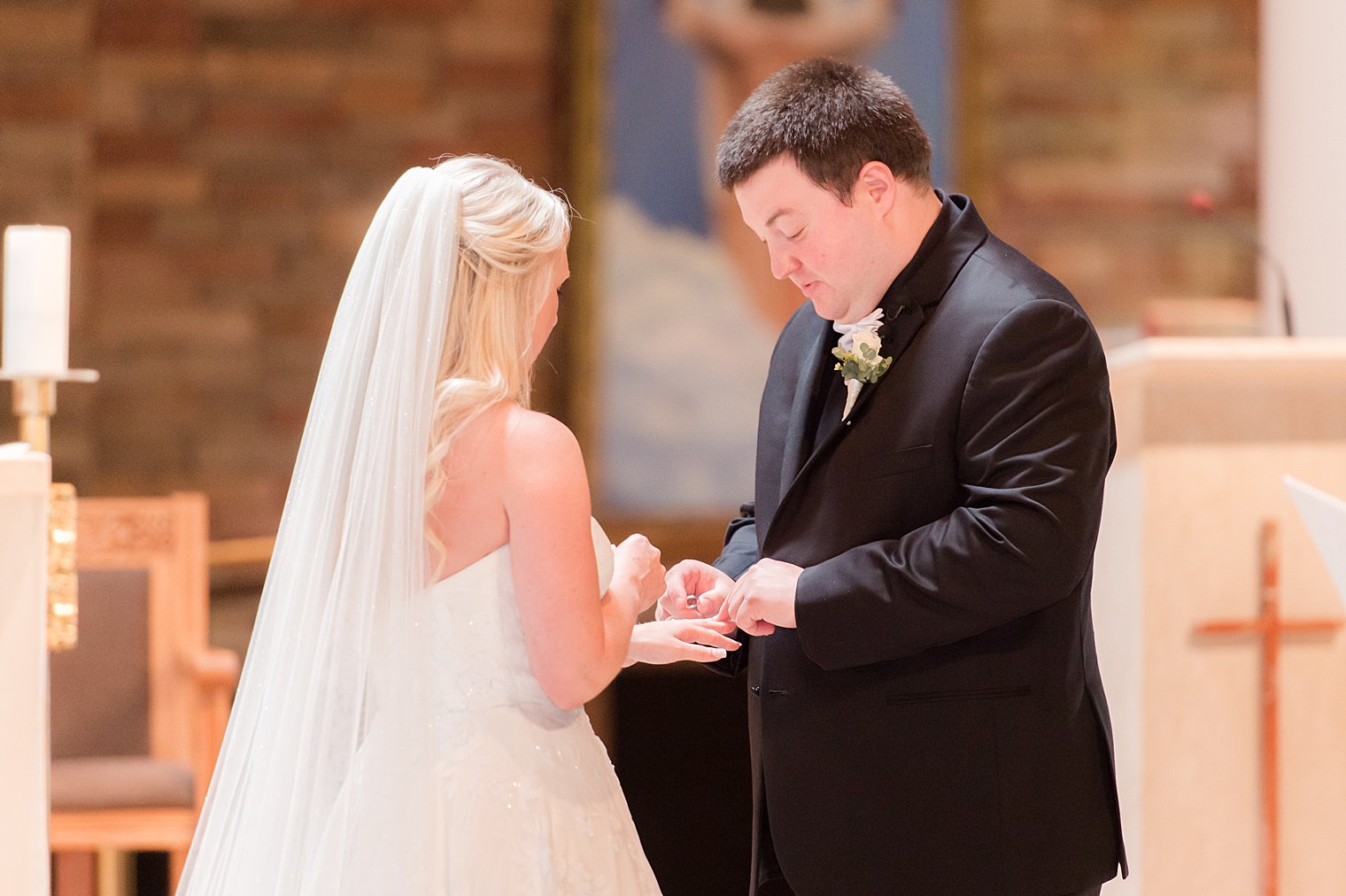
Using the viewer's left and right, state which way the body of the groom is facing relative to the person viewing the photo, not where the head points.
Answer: facing the viewer and to the left of the viewer

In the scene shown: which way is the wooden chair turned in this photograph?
toward the camera

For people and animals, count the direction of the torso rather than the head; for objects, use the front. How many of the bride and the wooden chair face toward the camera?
1

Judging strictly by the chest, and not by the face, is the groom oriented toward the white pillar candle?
no

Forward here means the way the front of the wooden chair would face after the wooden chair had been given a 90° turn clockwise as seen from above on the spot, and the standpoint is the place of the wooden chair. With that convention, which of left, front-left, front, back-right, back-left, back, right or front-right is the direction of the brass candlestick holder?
left

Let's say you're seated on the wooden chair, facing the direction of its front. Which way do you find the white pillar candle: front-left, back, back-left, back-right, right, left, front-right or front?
front

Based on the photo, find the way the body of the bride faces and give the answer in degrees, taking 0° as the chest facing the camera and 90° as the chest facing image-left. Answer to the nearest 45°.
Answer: approximately 225°

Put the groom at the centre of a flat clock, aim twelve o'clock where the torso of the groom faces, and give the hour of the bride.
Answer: The bride is roughly at 1 o'clock from the groom.

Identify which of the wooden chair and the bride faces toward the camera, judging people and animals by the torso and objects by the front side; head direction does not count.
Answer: the wooden chair

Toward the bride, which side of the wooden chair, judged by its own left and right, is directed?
front

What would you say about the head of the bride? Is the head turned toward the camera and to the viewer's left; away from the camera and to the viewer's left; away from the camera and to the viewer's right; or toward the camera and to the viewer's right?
away from the camera and to the viewer's right

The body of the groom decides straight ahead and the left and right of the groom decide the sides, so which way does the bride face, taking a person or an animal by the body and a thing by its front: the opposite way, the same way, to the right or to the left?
the opposite way

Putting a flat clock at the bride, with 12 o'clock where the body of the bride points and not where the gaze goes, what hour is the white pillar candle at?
The white pillar candle is roughly at 9 o'clock from the bride.

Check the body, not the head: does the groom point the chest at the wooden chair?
no

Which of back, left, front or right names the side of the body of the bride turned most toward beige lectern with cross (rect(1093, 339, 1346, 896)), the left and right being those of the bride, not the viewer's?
front

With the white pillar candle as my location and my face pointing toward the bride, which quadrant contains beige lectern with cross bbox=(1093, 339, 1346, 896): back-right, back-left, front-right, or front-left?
front-left

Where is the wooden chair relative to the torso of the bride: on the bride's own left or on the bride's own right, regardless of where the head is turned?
on the bride's own left
